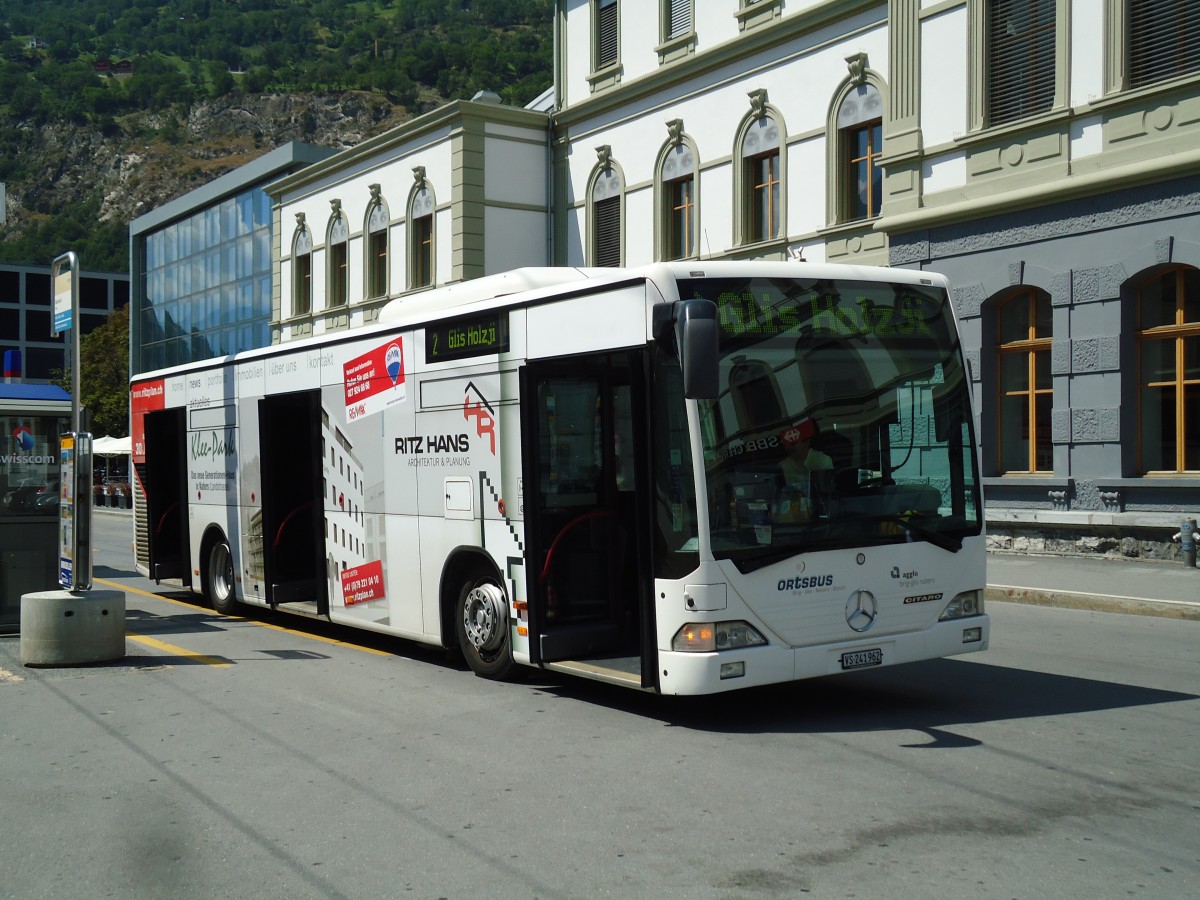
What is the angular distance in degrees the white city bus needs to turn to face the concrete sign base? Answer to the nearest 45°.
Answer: approximately 180°

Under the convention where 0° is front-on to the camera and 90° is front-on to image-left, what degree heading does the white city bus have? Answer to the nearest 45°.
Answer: approximately 315°
